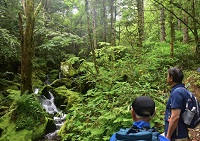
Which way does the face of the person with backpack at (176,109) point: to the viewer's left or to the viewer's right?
to the viewer's left

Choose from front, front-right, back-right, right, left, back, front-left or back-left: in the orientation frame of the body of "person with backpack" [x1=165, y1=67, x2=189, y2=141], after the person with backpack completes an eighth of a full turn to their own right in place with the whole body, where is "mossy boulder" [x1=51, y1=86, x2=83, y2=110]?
front

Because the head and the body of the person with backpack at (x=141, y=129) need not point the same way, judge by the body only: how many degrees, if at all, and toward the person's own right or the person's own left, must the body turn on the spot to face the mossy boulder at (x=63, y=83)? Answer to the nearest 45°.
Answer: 0° — they already face it

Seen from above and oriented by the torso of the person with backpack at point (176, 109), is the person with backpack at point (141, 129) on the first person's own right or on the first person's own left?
on the first person's own left

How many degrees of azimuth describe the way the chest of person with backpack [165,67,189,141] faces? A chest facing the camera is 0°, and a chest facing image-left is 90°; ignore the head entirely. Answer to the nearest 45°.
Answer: approximately 90°

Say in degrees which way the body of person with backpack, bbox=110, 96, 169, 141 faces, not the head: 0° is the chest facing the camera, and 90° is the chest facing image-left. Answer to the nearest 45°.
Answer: approximately 180°

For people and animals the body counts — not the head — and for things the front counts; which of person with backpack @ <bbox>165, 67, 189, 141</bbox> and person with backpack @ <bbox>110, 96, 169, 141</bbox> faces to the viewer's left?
person with backpack @ <bbox>165, 67, 189, 141</bbox>

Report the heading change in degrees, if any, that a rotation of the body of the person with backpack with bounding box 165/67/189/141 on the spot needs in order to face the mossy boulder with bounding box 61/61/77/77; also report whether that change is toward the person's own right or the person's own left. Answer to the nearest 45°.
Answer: approximately 45° to the person's own right

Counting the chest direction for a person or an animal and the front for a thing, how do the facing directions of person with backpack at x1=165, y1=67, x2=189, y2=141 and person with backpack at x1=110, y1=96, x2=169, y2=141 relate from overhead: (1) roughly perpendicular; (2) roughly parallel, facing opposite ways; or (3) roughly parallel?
roughly perpendicular

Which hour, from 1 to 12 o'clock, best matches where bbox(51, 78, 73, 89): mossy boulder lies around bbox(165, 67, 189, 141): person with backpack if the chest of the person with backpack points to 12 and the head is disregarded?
The mossy boulder is roughly at 2 o'clock from the person with backpack.

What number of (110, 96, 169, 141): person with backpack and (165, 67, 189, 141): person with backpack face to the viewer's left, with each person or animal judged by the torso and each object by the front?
1

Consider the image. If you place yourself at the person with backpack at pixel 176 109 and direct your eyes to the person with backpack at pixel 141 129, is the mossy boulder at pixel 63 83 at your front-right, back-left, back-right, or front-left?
back-right
